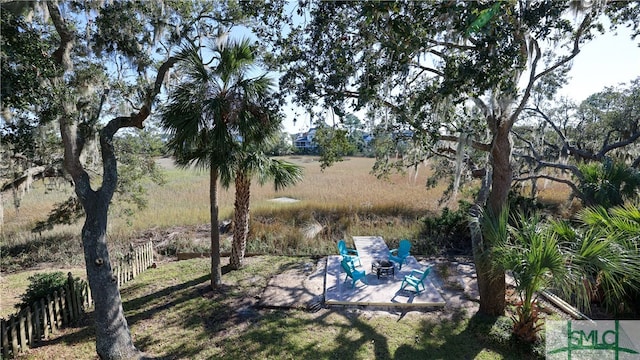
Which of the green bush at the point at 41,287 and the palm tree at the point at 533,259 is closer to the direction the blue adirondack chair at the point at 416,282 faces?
the green bush

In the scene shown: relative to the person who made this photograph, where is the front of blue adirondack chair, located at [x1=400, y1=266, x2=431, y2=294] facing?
facing away from the viewer and to the left of the viewer

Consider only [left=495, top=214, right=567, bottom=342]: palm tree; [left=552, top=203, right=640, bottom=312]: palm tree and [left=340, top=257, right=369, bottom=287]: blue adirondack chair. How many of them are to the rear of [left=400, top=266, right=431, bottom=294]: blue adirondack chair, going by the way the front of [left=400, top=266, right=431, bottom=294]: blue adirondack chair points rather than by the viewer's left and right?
2

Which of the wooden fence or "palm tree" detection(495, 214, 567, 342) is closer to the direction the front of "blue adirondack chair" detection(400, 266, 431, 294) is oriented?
the wooden fence

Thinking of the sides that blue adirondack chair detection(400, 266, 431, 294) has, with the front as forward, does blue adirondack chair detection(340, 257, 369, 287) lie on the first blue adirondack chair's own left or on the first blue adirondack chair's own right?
on the first blue adirondack chair's own left

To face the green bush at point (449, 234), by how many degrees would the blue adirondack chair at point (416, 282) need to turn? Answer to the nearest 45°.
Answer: approximately 45° to its right

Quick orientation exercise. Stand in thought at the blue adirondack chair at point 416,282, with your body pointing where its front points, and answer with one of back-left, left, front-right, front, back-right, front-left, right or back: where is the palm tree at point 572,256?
back

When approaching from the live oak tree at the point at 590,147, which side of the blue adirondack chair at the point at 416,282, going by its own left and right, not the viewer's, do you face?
right

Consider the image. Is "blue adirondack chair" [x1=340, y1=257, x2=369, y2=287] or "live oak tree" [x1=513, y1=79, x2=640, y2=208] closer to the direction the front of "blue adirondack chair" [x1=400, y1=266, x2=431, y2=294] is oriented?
the blue adirondack chair

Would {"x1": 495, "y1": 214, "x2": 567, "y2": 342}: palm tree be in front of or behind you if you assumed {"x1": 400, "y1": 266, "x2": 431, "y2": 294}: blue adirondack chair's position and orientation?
behind

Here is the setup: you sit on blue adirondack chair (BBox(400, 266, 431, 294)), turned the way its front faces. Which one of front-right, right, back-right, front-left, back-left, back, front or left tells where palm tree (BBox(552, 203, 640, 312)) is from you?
back
